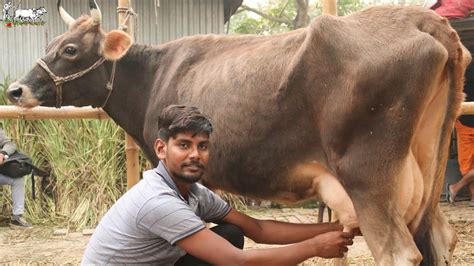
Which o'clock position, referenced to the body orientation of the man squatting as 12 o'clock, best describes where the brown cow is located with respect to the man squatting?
The brown cow is roughly at 11 o'clock from the man squatting.

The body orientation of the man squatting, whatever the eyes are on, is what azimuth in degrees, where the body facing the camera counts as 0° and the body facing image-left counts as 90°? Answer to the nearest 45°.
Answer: approximately 270°

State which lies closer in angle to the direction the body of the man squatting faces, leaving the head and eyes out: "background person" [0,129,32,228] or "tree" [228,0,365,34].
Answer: the tree

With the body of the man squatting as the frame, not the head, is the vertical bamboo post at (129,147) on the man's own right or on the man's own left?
on the man's own left

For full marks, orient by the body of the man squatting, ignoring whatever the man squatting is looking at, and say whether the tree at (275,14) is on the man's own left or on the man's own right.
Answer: on the man's own left

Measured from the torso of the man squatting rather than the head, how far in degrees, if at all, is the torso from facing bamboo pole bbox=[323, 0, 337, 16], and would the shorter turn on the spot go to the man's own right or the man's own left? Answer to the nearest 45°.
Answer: approximately 45° to the man's own left

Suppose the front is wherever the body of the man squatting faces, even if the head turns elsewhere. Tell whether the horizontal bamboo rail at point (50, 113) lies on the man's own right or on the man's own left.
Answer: on the man's own left

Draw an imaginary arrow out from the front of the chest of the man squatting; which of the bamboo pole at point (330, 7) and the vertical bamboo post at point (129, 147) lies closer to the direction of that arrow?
the bamboo pole

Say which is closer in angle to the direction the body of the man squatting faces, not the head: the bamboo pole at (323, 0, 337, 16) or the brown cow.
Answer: the brown cow

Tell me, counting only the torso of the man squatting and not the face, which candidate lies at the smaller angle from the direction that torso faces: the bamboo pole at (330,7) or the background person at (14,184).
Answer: the bamboo pole
